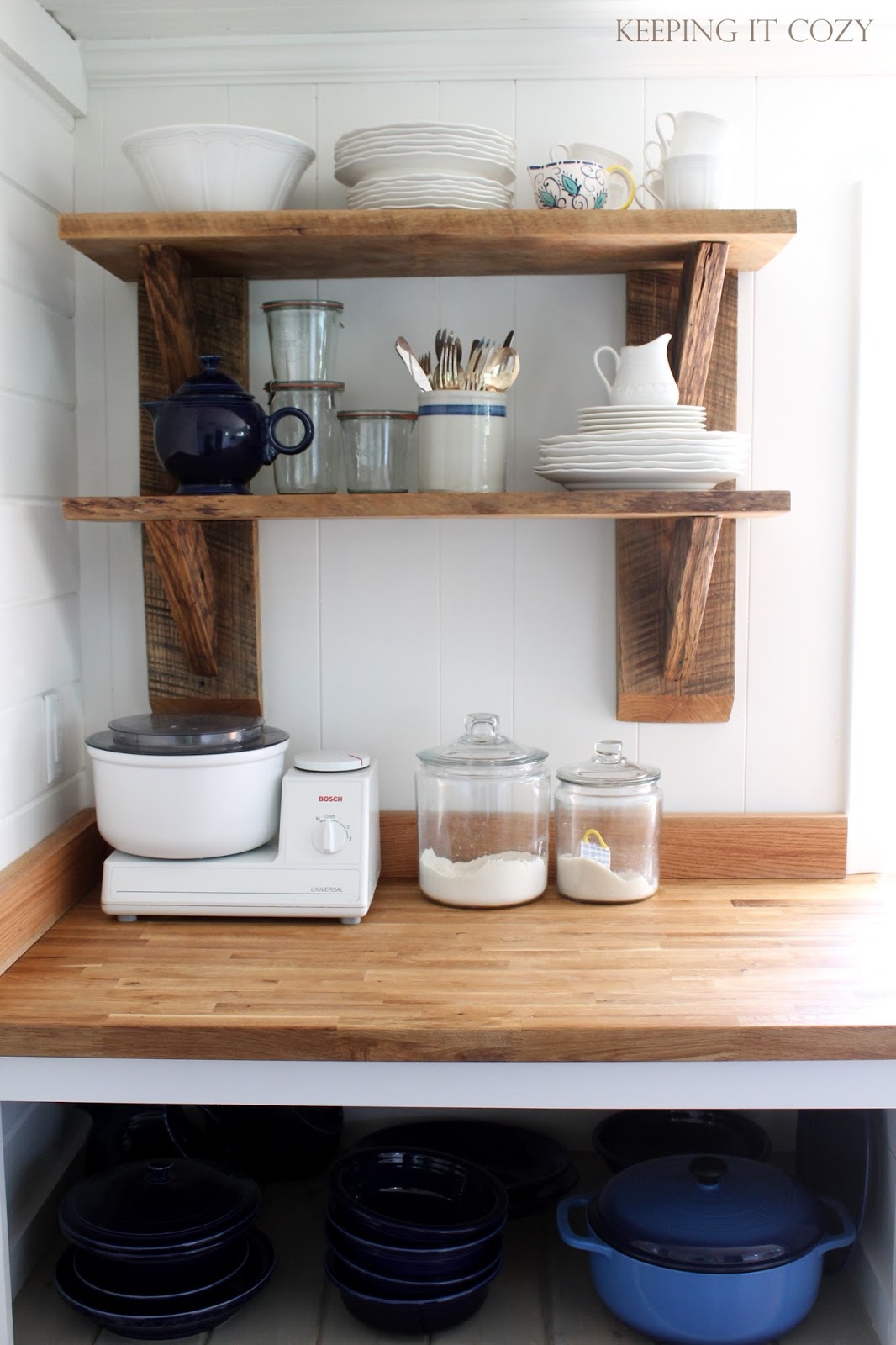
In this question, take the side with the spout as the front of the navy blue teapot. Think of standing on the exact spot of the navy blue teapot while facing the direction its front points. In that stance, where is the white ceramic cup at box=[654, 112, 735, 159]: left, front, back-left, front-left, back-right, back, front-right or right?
back

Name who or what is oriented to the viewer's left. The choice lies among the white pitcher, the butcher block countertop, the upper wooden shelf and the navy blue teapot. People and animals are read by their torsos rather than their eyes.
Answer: the navy blue teapot

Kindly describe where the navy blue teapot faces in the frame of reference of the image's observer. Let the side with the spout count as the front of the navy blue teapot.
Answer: facing to the left of the viewer

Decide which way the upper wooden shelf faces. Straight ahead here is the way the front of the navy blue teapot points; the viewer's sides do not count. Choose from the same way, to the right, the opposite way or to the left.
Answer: to the left

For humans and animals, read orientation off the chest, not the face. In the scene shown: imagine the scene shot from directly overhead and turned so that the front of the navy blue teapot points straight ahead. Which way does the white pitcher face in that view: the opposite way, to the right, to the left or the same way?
the opposite way

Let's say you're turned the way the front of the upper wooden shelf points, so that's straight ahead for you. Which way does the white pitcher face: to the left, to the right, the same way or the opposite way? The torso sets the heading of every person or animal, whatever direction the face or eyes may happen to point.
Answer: to the left

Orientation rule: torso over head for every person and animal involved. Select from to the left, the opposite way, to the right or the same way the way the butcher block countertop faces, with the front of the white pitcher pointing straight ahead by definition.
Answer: to the right

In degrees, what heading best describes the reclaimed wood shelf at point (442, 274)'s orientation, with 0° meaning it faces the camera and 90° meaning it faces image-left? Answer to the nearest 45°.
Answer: approximately 0°

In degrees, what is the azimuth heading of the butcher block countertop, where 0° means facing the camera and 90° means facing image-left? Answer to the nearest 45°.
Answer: approximately 0°

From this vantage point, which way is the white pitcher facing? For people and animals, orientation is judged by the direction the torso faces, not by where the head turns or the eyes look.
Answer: to the viewer's right
